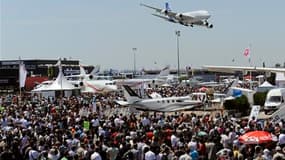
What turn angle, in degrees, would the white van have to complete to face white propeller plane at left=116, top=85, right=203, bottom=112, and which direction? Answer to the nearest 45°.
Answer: approximately 45° to its right

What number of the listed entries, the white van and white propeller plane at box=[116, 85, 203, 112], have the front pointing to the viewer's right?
1

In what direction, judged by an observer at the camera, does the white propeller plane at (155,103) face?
facing to the right of the viewer

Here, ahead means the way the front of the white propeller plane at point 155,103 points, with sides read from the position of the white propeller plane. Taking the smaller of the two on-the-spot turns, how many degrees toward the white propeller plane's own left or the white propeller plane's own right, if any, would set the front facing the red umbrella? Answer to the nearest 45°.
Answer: approximately 90° to the white propeller plane's own right

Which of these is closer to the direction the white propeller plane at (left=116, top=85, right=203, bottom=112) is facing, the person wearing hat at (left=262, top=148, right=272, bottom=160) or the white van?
the white van

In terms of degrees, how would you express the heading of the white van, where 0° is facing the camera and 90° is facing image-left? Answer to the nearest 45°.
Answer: approximately 45°

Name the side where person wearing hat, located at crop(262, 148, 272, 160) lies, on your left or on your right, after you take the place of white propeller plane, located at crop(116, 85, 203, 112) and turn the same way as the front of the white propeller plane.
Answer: on your right
